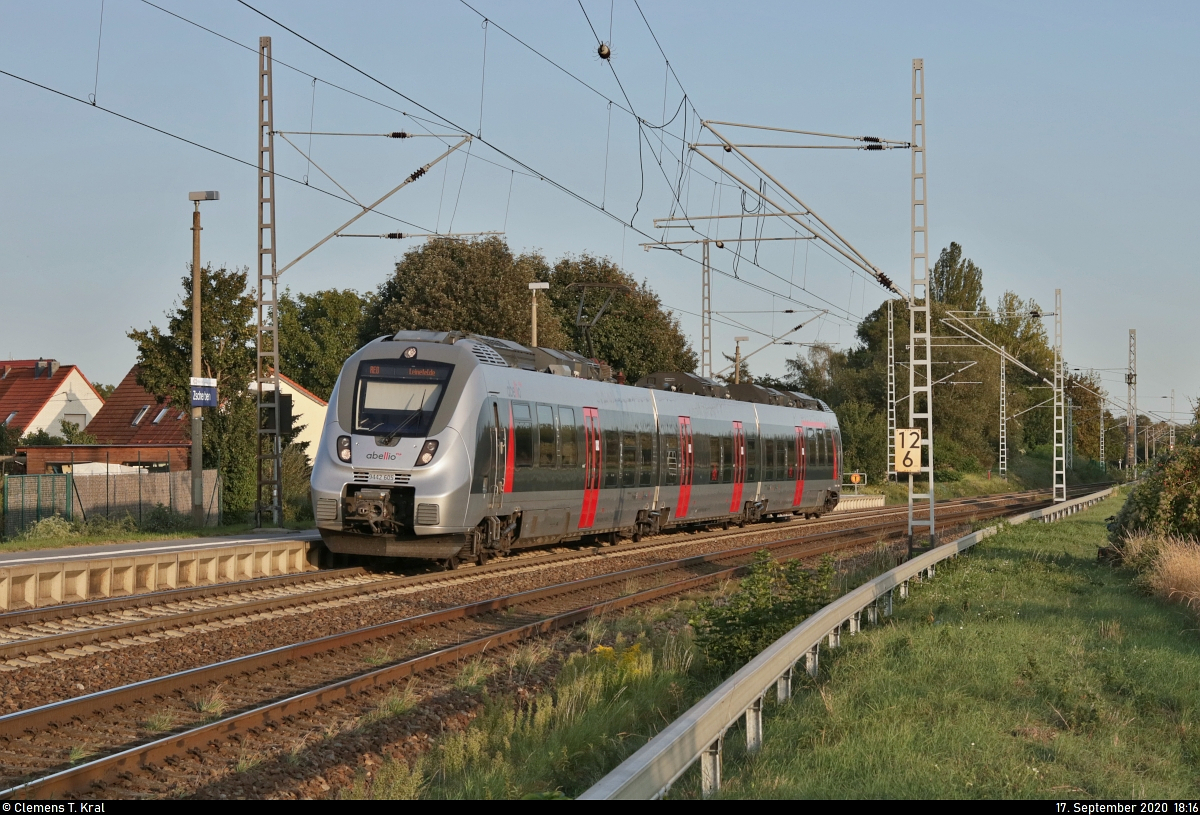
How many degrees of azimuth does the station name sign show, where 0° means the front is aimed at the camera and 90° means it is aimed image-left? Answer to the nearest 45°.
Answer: approximately 315°

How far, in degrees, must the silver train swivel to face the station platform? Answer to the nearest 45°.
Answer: approximately 45° to its right

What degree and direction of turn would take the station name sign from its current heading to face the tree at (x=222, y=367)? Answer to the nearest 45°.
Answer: approximately 135° to its left

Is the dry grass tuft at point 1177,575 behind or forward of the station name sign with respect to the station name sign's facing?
forward

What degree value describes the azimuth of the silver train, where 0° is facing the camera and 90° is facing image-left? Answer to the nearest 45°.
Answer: approximately 45°

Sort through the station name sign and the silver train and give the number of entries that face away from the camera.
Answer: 0

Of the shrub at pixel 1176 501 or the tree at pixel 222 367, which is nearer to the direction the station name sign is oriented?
the shrub

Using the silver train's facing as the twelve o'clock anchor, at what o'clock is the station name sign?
The station name sign is roughly at 1 o'clock from the silver train.

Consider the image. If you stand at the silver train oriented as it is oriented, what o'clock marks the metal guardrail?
The metal guardrail is roughly at 10 o'clock from the silver train.
